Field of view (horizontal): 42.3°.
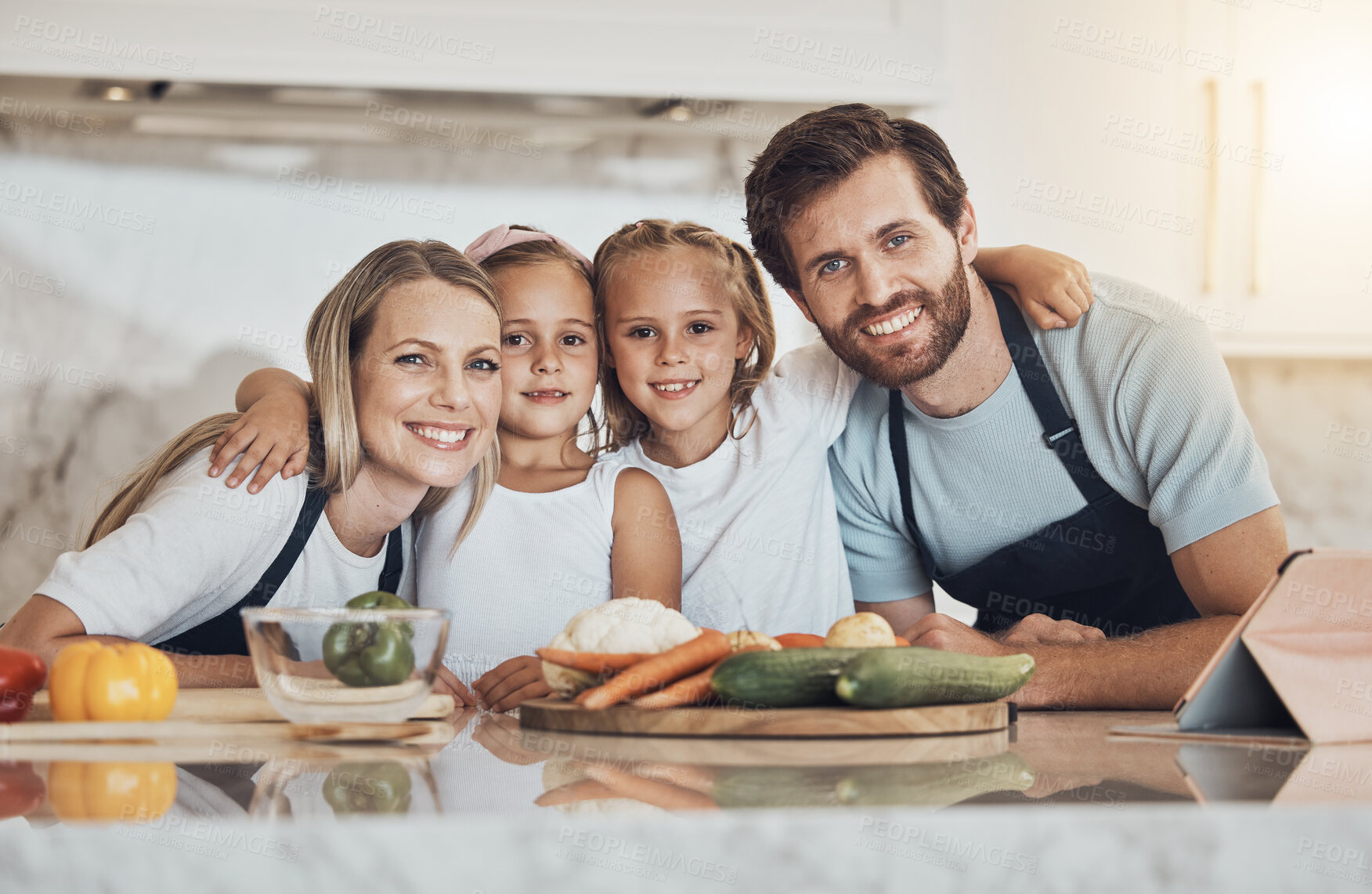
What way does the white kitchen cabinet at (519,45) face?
toward the camera

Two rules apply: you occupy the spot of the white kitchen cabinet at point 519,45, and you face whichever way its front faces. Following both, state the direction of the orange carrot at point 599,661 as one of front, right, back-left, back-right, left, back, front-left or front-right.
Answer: front

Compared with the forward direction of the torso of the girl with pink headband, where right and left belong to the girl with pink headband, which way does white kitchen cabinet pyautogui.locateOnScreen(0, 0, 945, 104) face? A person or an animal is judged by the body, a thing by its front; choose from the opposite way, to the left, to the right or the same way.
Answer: the same way

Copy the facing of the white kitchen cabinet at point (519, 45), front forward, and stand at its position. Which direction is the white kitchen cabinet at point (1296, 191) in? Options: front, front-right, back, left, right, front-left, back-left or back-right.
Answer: left

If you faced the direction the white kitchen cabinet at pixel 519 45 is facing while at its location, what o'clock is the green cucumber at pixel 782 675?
The green cucumber is roughly at 12 o'clock from the white kitchen cabinet.

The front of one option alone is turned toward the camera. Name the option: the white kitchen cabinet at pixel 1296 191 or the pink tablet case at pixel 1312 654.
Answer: the white kitchen cabinet

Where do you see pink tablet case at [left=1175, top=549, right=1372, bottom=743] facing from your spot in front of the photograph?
facing away from the viewer and to the left of the viewer

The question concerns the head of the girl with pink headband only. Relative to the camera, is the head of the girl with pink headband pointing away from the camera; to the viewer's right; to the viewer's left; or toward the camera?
toward the camera

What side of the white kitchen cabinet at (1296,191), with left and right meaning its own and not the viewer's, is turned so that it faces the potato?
front

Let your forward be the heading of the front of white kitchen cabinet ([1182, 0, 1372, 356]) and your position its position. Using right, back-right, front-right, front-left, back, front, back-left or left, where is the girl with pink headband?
front-right

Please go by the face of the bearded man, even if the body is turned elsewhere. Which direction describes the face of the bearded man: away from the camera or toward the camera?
toward the camera

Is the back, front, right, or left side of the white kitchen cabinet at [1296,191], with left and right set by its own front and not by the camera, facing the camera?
front

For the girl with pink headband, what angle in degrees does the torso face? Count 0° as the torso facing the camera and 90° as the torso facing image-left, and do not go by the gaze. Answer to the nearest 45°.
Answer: approximately 0°
